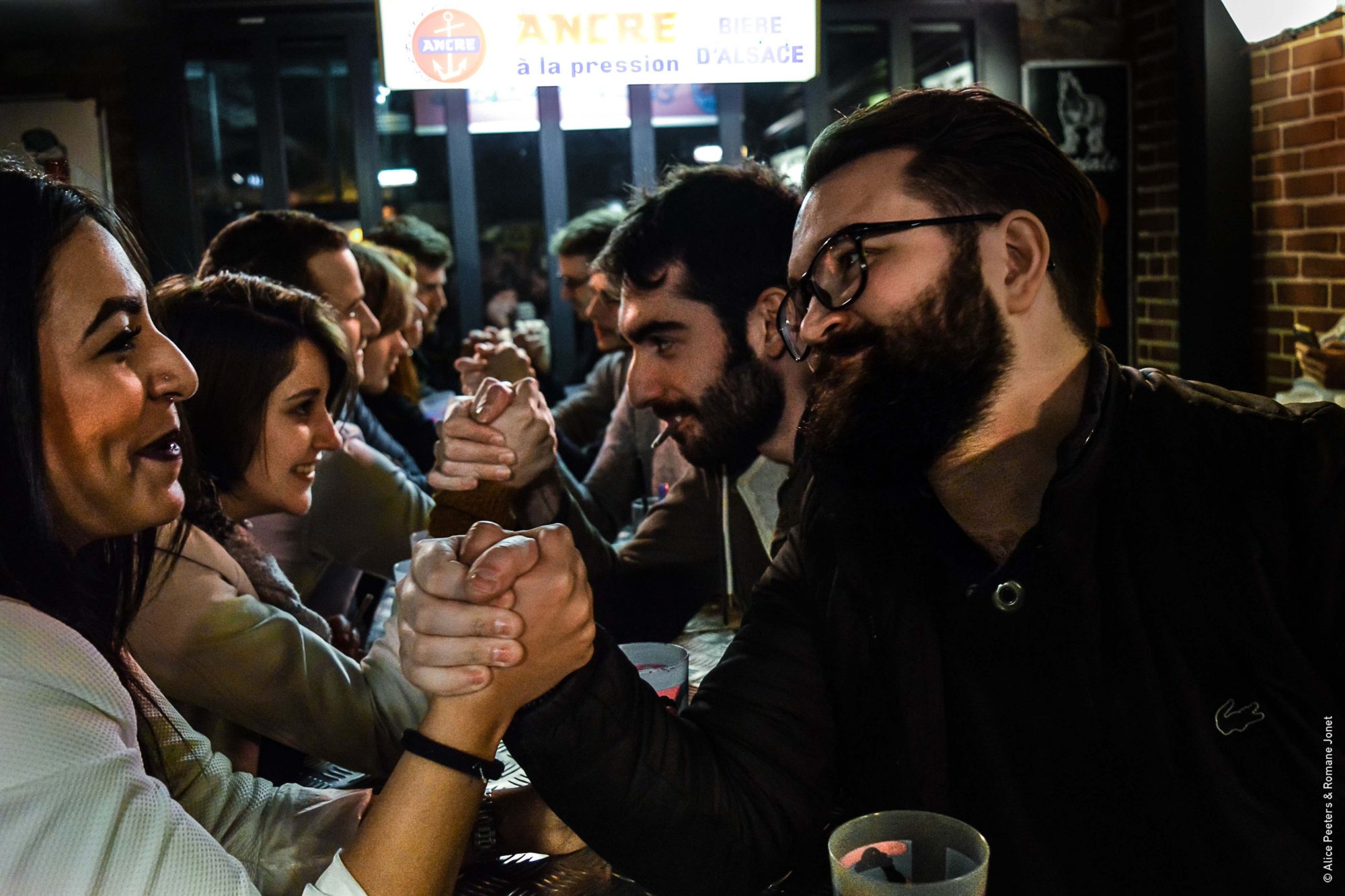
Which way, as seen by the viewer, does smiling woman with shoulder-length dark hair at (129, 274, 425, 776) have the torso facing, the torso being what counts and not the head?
to the viewer's right

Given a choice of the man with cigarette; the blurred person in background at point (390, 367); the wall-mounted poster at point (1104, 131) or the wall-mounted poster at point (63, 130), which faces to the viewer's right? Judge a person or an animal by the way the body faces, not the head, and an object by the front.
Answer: the blurred person in background

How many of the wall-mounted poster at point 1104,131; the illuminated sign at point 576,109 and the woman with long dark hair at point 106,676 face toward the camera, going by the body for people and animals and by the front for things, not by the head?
2

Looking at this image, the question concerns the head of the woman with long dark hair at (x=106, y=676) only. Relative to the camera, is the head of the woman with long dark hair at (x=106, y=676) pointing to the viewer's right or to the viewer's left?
to the viewer's right

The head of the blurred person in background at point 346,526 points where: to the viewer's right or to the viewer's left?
to the viewer's right

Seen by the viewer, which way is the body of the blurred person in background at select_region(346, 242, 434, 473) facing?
to the viewer's right

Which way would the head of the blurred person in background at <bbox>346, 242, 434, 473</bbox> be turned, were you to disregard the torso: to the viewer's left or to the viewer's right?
to the viewer's right
